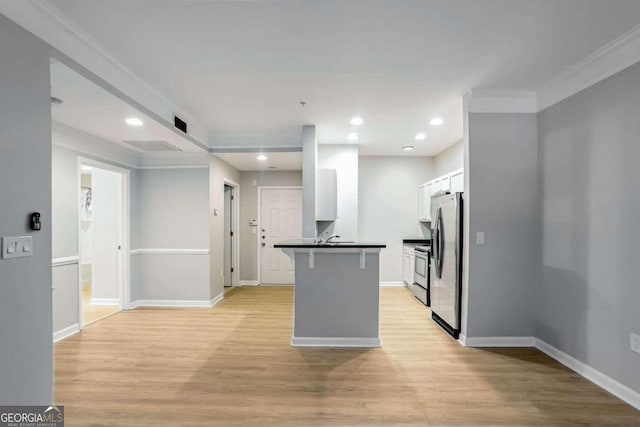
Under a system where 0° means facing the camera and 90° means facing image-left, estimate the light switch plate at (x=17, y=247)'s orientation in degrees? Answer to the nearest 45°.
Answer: approximately 315°

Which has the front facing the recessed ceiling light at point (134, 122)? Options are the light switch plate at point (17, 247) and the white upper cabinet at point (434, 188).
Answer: the white upper cabinet

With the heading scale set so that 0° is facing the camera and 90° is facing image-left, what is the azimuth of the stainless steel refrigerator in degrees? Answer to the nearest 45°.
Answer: approximately 45°

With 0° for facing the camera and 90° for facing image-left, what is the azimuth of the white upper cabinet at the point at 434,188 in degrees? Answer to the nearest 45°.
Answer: approximately 45°

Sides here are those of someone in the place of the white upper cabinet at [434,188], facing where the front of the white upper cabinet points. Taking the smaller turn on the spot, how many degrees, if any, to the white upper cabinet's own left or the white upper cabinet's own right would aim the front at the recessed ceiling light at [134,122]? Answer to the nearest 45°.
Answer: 0° — it already faces it

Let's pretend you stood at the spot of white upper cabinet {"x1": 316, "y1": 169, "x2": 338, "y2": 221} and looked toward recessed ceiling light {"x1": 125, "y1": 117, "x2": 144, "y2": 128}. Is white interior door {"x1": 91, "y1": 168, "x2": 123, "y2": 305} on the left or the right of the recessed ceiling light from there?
right
